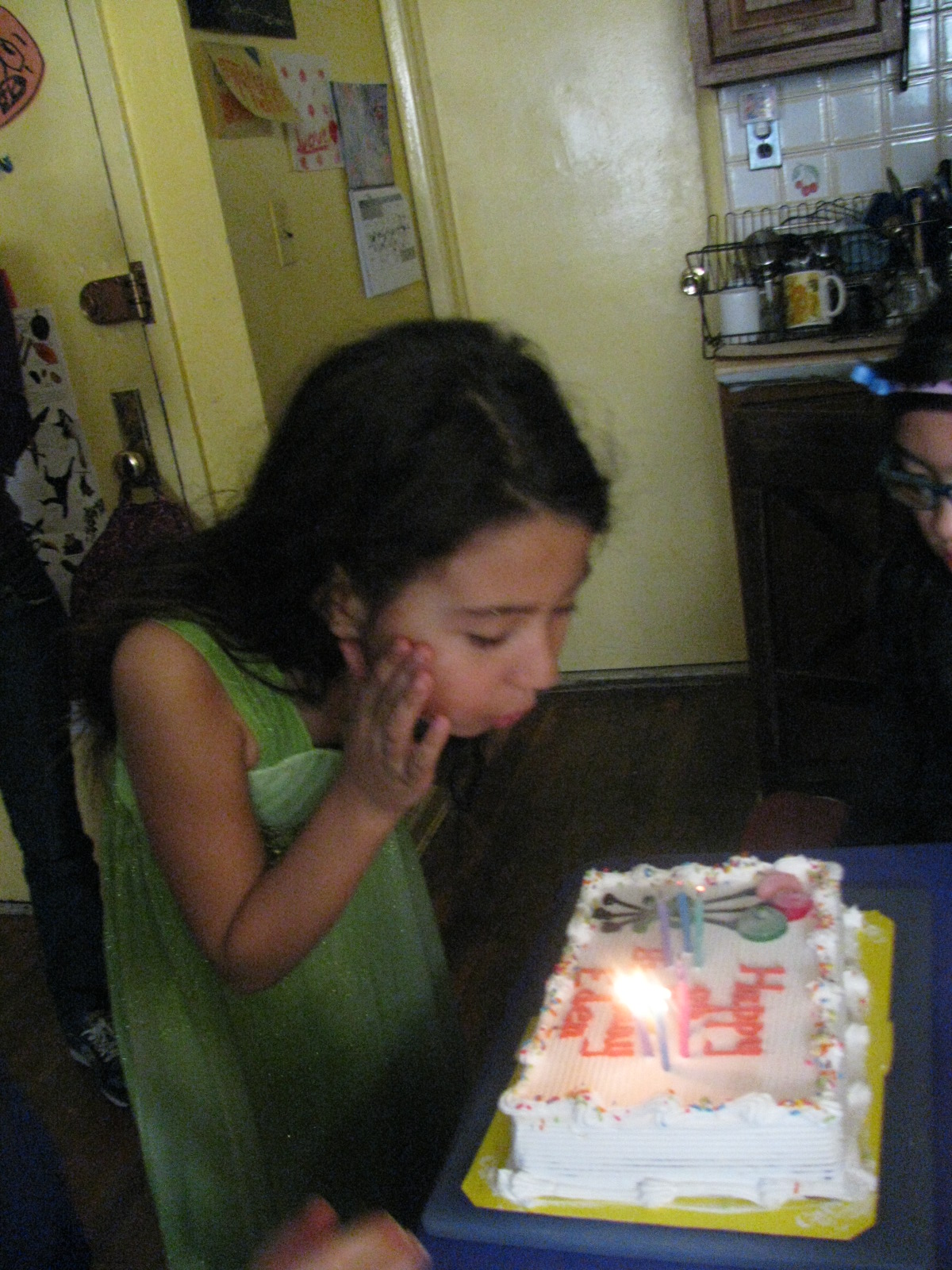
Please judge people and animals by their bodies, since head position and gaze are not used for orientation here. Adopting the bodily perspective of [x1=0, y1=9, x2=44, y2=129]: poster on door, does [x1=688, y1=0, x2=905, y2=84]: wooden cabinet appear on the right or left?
on its left

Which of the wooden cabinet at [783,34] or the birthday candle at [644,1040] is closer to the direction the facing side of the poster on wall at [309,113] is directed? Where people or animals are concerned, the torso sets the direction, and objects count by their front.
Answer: the birthday candle

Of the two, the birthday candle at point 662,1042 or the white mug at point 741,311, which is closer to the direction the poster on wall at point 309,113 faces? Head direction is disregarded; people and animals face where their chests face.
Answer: the birthday candle

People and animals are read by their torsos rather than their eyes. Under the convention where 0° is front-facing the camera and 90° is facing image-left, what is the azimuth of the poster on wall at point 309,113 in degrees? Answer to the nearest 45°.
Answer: approximately 0°

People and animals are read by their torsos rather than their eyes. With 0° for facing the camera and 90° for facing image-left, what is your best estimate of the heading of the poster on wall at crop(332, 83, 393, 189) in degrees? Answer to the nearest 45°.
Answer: approximately 0°
